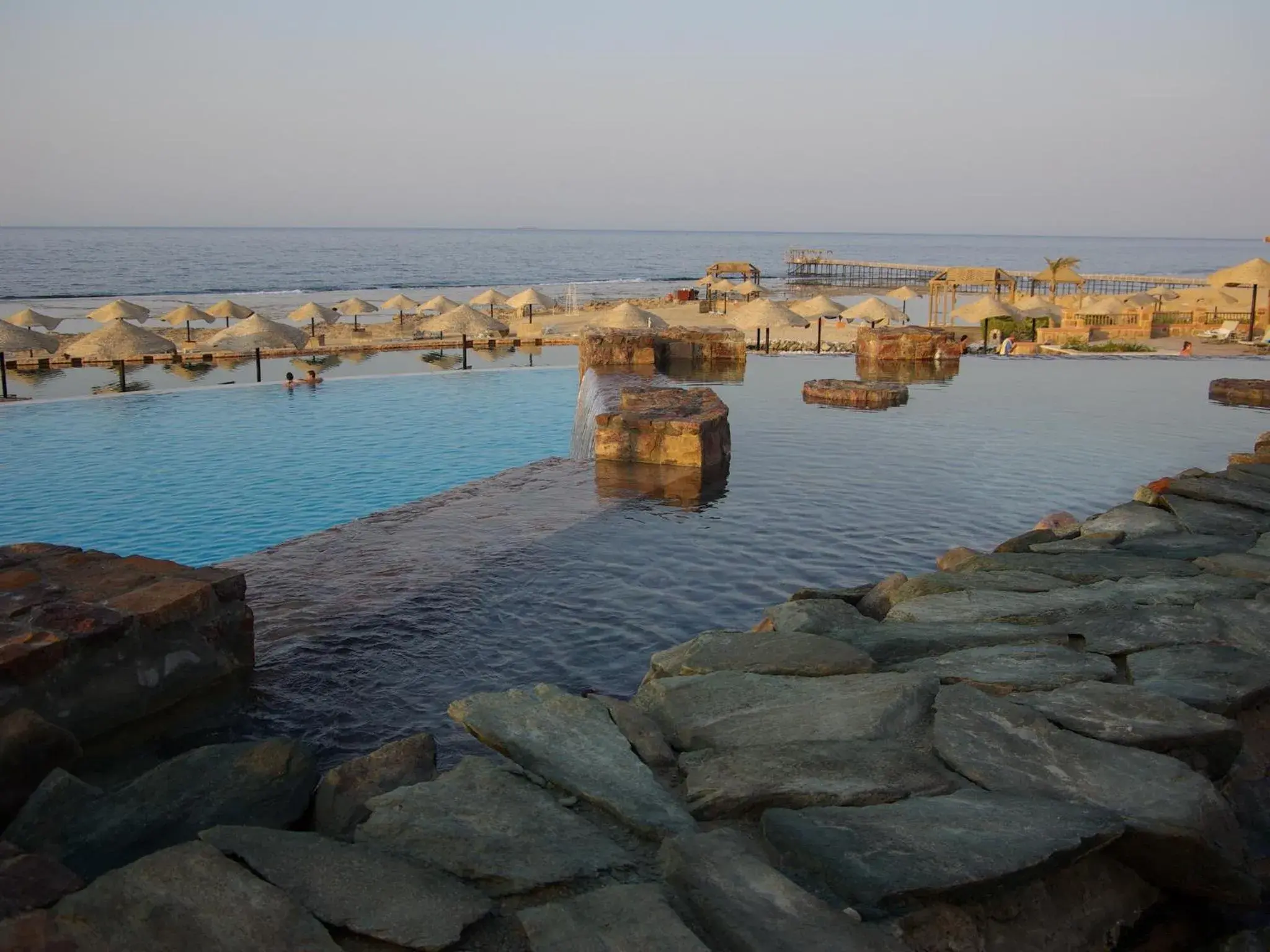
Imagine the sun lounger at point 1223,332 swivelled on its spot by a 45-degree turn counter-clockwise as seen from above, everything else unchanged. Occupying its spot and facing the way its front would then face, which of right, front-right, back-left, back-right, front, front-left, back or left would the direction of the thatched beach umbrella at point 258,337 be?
front

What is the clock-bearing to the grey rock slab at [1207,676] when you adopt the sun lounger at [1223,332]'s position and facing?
The grey rock slab is roughly at 9 o'clock from the sun lounger.

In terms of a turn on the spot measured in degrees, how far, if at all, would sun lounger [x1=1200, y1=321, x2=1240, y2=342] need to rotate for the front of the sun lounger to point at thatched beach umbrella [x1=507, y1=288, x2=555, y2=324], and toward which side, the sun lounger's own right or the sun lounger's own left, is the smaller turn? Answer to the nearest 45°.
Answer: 0° — it already faces it

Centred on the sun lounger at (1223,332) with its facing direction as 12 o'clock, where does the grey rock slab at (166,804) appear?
The grey rock slab is roughly at 9 o'clock from the sun lounger.

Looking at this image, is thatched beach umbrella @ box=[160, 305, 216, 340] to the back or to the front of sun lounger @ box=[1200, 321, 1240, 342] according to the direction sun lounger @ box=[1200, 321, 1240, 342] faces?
to the front

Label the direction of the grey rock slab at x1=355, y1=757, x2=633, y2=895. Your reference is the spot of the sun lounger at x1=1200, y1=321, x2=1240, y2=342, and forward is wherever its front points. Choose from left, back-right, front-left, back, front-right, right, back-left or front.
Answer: left

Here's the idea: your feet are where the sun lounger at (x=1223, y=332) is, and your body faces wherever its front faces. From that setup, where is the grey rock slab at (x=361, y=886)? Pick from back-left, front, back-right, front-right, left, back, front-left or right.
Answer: left

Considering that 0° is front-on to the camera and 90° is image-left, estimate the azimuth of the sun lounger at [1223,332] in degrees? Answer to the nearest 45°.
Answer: approximately 90°

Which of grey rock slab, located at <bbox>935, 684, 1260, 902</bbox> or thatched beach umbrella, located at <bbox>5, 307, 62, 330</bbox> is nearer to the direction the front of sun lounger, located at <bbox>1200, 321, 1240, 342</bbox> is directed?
the thatched beach umbrella

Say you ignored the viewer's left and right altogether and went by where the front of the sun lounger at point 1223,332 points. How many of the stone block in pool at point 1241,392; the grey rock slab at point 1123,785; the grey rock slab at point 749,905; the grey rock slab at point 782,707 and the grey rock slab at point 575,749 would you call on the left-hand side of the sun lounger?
5

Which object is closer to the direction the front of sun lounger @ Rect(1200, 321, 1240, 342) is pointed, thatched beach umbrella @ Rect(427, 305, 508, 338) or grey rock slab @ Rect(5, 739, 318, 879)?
the thatched beach umbrella
